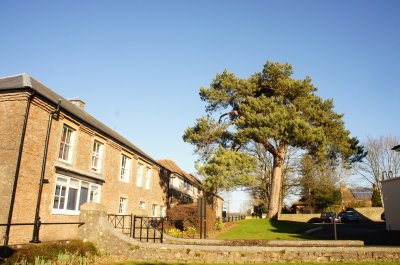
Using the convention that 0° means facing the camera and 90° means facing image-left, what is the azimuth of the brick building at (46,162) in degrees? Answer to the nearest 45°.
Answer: approximately 315°

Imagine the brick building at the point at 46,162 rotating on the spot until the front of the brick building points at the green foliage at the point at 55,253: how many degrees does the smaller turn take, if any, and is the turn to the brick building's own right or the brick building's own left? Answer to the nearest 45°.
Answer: approximately 45° to the brick building's own right

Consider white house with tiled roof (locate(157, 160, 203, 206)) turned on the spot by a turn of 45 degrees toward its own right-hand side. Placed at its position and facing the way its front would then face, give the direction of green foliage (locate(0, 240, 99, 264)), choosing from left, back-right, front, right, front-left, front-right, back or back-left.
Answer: front

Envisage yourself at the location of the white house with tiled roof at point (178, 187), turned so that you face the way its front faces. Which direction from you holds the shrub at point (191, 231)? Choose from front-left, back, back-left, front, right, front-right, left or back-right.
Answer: front-right

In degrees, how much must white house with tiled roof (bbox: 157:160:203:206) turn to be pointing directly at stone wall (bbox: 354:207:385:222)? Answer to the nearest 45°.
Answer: approximately 45° to its left

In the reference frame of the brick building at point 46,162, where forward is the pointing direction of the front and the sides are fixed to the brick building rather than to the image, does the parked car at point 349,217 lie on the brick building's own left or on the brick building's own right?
on the brick building's own left

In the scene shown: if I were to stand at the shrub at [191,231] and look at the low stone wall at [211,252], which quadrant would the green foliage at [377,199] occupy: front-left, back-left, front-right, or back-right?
back-left

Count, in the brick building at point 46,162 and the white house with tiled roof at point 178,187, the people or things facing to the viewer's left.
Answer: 0

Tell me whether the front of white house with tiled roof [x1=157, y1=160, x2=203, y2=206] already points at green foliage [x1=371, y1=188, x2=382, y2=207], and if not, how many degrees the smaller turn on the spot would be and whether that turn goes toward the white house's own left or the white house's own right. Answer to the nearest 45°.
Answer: approximately 45° to the white house's own left

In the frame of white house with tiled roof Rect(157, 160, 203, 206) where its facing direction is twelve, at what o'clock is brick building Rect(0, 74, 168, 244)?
brick building Rect(0, 74, 168, 244) is roughly at 2 o'clock from white house with tiled roof Rect(157, 160, 203, 206).
